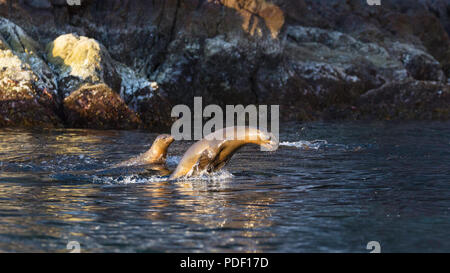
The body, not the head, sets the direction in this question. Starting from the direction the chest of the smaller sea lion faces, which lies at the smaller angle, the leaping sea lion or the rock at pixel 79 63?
the leaping sea lion

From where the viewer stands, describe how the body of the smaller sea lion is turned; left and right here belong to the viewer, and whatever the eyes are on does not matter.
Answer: facing to the right of the viewer

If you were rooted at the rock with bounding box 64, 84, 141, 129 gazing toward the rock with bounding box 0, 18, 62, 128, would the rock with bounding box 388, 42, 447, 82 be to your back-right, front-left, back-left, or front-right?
back-right

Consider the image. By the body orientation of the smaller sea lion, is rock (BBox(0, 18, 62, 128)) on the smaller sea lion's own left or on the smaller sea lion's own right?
on the smaller sea lion's own left

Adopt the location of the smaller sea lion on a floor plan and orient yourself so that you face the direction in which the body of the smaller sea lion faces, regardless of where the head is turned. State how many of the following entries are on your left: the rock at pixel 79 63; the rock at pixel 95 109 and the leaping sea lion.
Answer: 2

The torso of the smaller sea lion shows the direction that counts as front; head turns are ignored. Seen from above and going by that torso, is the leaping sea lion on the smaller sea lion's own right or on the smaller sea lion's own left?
on the smaller sea lion's own right

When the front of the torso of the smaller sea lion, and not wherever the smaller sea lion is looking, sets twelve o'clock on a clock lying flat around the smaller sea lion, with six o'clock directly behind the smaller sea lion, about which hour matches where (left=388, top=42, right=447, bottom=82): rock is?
The rock is roughly at 10 o'clock from the smaller sea lion.
